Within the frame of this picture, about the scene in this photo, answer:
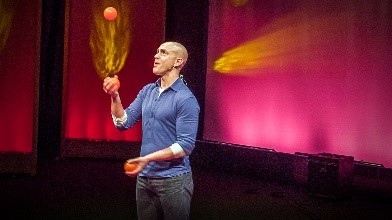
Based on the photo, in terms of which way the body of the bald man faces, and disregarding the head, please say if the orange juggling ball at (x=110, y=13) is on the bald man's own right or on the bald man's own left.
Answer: on the bald man's own right

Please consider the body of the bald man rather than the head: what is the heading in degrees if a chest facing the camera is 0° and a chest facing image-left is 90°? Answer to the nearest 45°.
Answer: approximately 45°
